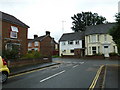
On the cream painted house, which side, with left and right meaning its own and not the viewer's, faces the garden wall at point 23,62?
front

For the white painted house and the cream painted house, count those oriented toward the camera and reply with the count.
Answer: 2

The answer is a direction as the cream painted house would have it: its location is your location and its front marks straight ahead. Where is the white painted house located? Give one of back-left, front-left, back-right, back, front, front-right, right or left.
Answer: back-right

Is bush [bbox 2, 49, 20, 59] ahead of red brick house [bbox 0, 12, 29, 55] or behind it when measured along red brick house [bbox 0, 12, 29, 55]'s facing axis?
ahead

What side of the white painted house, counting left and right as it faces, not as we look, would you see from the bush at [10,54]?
front

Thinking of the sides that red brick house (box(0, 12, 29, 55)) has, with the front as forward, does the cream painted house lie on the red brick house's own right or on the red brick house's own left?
on the red brick house's own left

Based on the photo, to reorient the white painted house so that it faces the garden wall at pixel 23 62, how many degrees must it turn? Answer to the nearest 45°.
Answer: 0° — it already faces it

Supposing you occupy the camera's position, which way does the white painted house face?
facing the viewer

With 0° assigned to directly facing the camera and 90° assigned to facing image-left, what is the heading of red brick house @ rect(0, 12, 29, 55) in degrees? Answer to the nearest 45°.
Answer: approximately 315°

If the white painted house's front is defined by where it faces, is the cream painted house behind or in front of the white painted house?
in front

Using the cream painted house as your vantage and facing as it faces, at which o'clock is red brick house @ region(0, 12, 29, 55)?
The red brick house is roughly at 1 o'clock from the cream painted house.

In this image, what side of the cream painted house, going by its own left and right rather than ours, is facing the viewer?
front

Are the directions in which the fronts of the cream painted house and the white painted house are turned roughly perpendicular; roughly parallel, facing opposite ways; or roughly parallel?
roughly parallel
